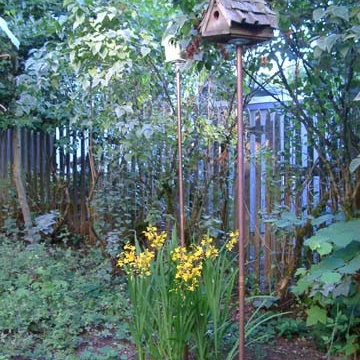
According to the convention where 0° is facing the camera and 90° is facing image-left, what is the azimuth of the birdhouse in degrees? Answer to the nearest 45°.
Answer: approximately 45°

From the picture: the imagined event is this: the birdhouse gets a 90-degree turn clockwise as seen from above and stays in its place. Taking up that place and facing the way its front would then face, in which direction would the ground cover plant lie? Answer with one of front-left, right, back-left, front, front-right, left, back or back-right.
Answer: front

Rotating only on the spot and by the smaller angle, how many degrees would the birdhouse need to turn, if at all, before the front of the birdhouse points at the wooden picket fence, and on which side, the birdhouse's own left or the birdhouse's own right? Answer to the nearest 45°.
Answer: approximately 135° to the birdhouse's own right
